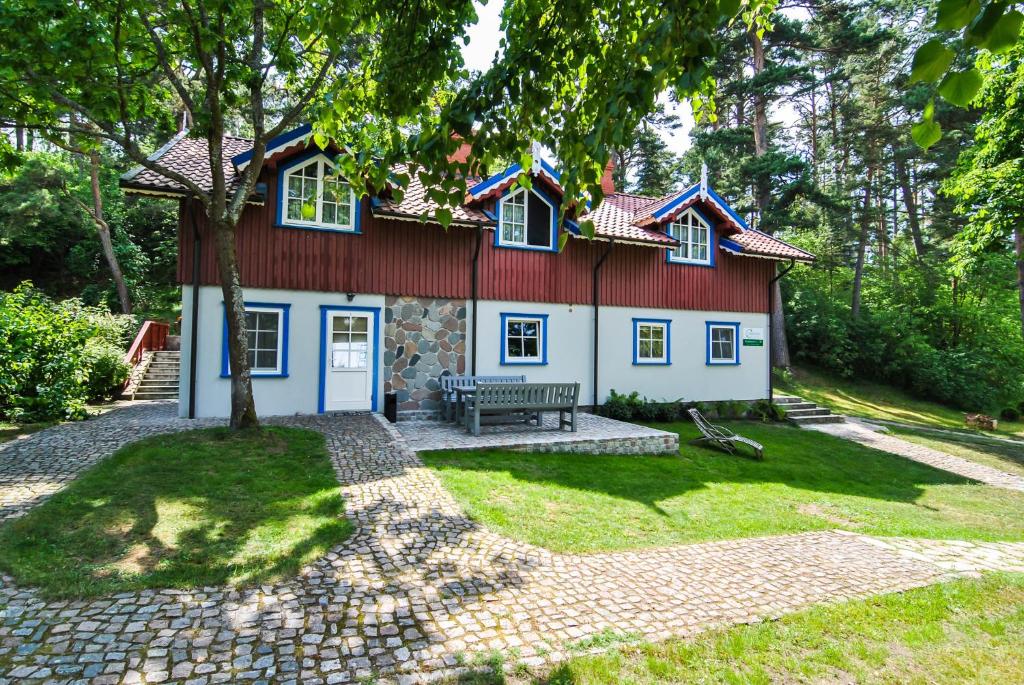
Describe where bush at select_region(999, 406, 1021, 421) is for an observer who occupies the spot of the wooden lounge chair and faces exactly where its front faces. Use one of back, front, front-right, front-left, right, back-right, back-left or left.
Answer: left

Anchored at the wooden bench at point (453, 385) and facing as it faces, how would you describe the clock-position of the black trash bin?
The black trash bin is roughly at 2 o'clock from the wooden bench.

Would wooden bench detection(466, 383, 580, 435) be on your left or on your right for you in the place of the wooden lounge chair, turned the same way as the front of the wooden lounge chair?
on your right

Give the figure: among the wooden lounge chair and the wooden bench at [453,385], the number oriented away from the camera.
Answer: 0

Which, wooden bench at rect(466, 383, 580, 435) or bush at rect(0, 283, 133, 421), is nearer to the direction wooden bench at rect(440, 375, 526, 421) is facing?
the wooden bench

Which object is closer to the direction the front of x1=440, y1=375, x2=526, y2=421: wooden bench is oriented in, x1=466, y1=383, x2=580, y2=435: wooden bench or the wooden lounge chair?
the wooden bench

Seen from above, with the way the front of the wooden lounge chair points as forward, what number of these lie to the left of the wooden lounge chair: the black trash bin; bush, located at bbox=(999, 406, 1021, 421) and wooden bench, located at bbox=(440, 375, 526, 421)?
1

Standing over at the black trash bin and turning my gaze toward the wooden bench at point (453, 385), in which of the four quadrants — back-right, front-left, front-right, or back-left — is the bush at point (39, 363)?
back-left

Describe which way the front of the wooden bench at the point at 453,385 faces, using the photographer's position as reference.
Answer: facing the viewer

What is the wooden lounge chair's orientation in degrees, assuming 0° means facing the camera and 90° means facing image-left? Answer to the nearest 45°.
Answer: approximately 315°

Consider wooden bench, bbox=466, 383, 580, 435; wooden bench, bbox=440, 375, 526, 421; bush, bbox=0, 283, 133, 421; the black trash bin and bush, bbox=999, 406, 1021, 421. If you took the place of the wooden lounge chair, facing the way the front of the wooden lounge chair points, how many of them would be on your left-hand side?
1

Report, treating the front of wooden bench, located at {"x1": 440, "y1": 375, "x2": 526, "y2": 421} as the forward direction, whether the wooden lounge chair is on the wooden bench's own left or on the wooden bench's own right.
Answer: on the wooden bench's own left
